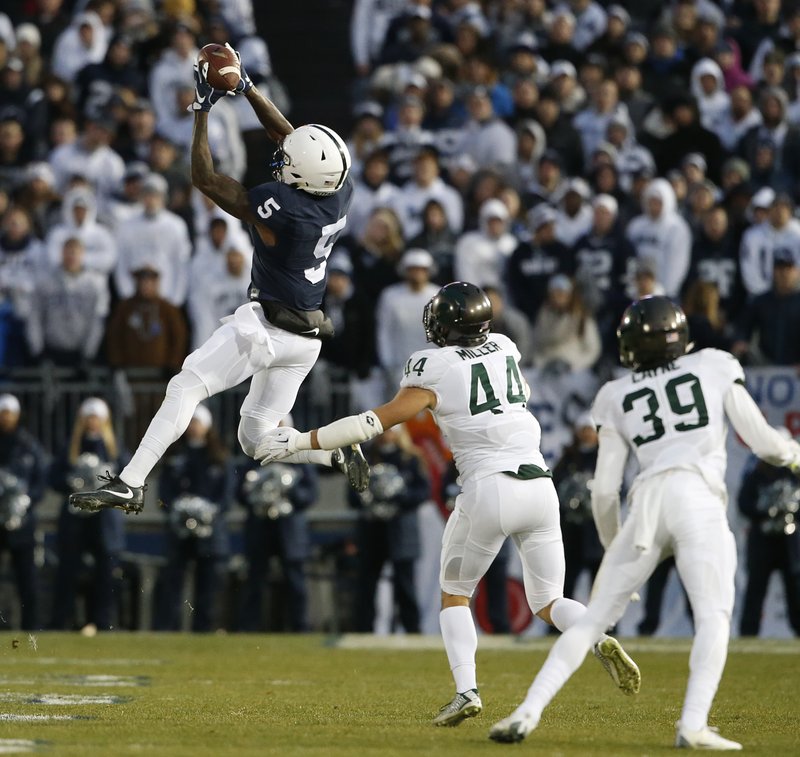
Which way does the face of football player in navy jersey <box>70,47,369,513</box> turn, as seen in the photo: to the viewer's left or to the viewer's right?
to the viewer's left

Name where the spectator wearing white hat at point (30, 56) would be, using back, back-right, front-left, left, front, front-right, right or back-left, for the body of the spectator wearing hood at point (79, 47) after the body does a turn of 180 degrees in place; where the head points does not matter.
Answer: left

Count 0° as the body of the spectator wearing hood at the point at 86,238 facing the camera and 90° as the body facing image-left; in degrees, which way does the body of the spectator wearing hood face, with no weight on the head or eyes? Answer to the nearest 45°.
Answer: approximately 0°

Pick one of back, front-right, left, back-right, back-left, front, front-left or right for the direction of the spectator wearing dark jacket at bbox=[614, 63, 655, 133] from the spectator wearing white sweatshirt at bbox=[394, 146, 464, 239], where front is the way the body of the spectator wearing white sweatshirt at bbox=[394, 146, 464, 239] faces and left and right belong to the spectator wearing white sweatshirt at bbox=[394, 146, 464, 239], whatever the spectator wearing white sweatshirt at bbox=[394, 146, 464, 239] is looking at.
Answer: back-left

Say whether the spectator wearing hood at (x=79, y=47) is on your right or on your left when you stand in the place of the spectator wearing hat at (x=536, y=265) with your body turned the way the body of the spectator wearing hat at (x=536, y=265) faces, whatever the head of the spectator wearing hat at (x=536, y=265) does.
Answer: on your right

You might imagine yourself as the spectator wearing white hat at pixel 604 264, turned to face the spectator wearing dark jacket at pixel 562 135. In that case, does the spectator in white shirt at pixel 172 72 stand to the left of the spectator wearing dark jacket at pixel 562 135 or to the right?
left

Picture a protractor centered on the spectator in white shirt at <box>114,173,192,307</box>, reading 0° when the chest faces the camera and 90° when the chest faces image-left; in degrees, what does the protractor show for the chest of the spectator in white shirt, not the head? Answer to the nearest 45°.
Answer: approximately 0°
